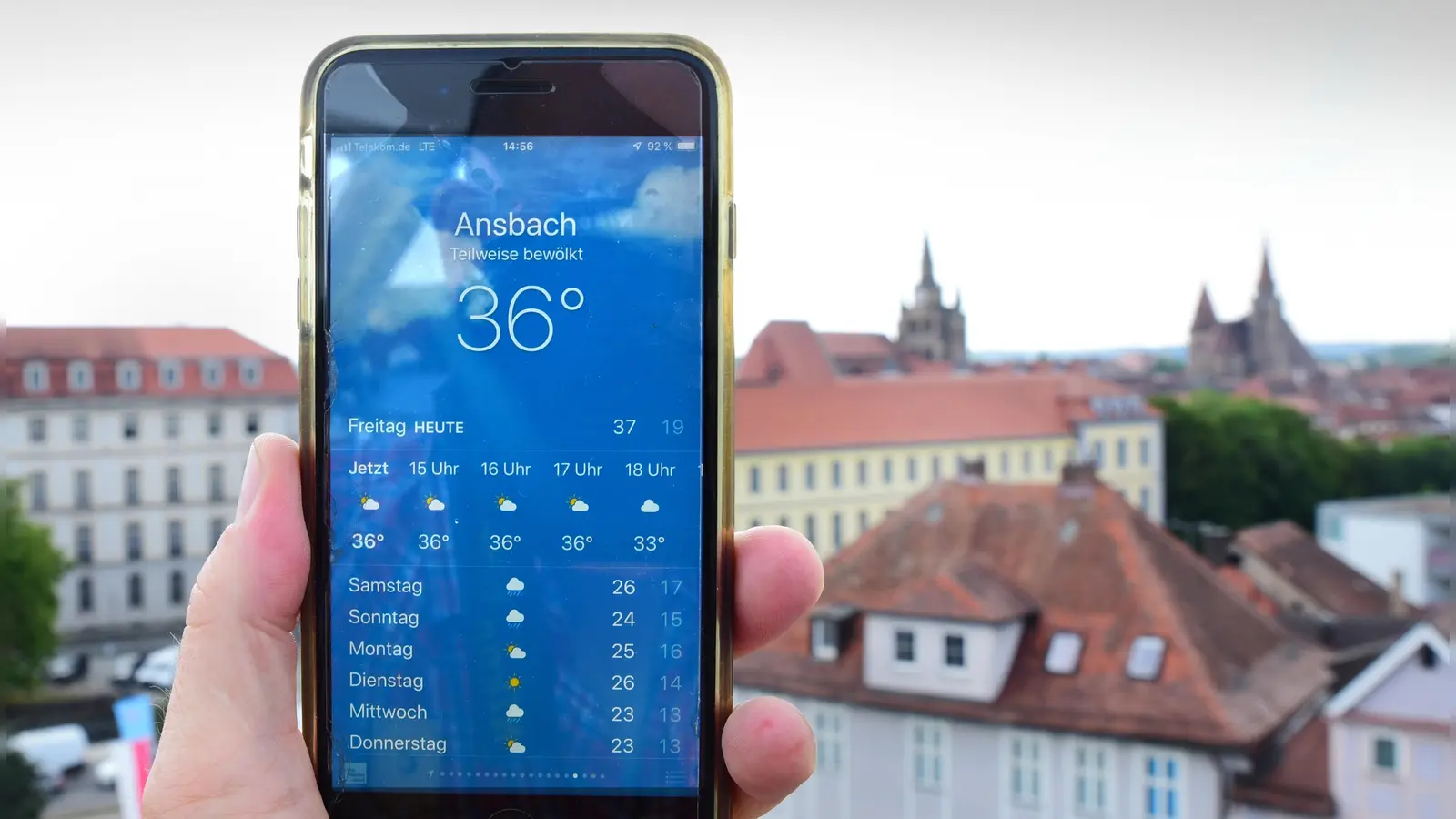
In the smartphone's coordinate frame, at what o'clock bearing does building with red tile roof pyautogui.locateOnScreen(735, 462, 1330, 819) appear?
The building with red tile roof is roughly at 7 o'clock from the smartphone.

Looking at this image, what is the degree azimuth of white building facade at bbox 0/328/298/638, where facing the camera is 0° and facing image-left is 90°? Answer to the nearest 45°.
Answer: approximately 0°

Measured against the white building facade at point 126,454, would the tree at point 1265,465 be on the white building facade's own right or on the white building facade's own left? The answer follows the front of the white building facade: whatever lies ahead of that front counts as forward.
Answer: on the white building facade's own left

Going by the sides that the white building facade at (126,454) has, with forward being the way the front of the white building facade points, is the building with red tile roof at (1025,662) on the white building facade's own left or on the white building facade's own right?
on the white building facade's own left

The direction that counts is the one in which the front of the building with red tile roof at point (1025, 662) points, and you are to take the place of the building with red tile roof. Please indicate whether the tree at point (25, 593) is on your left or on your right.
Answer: on your right

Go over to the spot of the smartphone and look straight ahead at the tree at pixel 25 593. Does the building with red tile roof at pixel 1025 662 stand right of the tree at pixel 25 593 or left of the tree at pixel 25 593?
right

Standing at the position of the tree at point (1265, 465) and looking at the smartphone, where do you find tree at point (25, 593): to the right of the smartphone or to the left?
right
